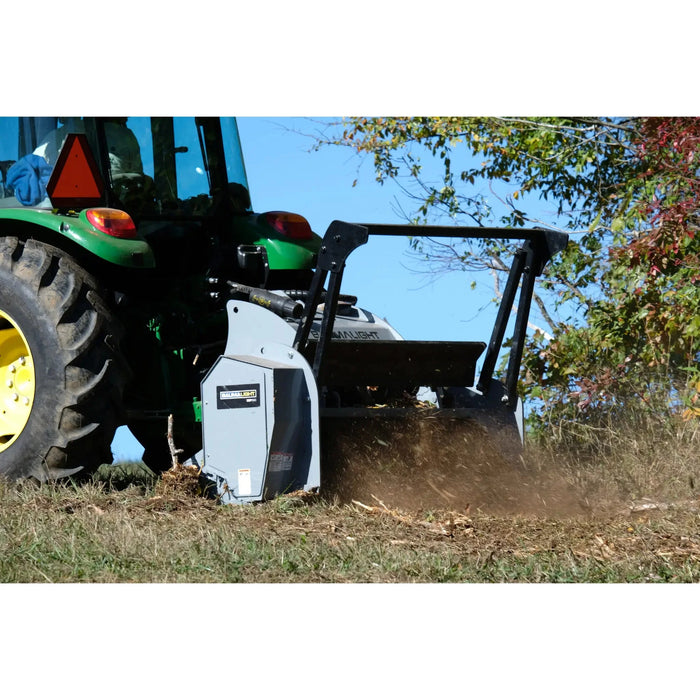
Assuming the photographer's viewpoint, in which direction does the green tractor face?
facing away from the viewer and to the left of the viewer
